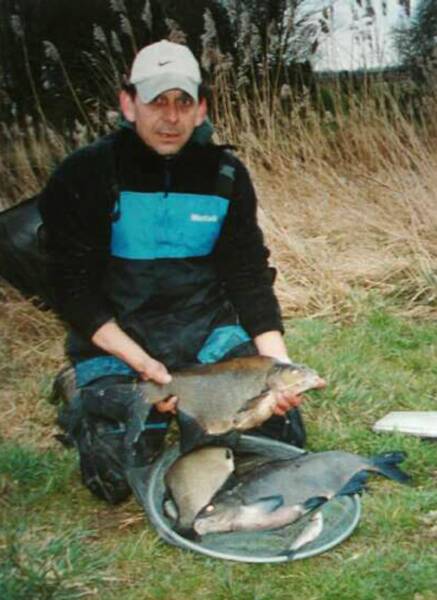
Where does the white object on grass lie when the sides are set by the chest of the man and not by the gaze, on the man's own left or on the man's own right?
on the man's own left

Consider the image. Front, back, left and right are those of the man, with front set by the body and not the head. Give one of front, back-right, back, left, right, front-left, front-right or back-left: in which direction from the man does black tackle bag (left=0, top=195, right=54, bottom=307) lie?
back-right

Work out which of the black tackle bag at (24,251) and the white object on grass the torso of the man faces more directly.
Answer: the white object on grass

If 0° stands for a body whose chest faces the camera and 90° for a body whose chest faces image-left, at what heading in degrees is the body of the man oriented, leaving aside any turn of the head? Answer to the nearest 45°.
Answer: approximately 0°
